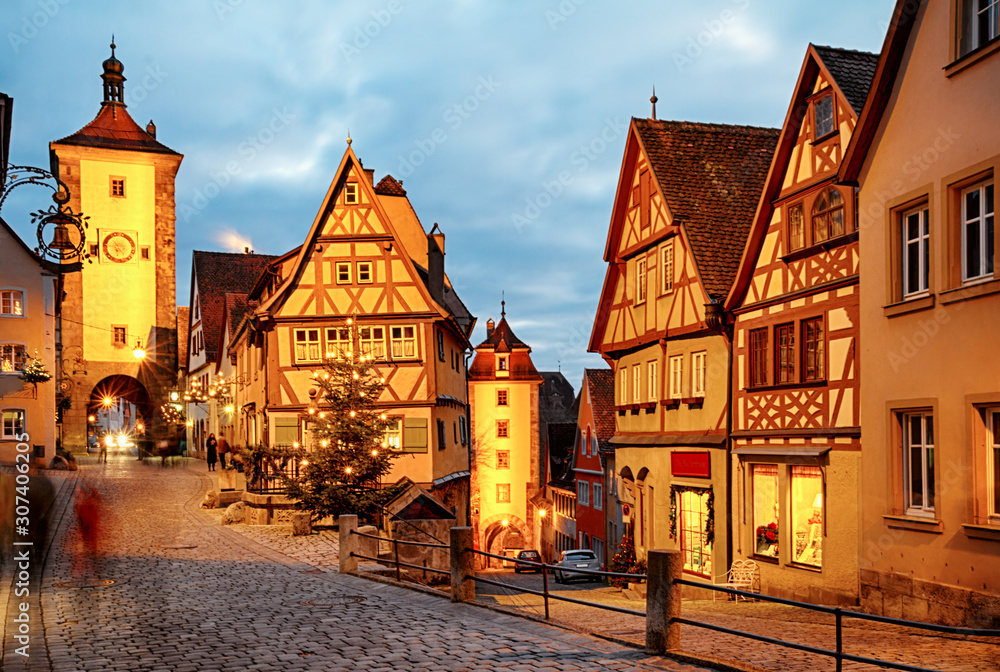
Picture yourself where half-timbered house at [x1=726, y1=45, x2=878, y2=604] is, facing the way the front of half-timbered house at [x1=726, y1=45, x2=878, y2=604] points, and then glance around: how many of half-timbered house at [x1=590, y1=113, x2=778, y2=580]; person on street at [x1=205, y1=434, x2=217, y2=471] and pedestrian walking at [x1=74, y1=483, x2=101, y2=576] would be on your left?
0

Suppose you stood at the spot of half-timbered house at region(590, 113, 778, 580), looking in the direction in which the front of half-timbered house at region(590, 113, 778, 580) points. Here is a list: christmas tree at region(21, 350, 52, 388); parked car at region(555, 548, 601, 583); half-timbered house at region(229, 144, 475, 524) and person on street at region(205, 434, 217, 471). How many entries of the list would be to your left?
0

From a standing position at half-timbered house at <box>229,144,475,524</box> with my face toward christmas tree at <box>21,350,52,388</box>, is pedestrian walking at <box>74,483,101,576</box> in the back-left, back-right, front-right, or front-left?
front-left

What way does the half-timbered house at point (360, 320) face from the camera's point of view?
toward the camera

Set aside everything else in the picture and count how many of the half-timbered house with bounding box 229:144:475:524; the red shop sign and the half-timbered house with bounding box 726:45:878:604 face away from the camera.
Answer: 0

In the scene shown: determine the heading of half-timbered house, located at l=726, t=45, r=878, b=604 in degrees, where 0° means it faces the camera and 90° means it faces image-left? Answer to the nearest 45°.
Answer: approximately 45°

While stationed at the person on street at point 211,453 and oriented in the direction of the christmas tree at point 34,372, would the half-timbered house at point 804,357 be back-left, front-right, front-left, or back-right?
front-left

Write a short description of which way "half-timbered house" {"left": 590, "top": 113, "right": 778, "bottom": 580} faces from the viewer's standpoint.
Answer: facing the viewer and to the left of the viewer

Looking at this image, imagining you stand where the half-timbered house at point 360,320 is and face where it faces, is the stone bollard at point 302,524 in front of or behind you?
in front

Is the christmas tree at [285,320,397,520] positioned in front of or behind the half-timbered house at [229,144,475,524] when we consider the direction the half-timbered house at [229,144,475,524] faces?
in front

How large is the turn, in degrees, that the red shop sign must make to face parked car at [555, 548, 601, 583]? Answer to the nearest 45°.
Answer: approximately 135° to its right

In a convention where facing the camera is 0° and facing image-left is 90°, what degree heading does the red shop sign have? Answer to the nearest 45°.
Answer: approximately 45°

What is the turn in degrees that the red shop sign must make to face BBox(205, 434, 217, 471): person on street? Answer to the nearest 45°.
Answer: approximately 90° to its right

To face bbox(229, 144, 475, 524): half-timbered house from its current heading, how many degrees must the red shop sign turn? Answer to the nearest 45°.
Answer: approximately 90° to its right

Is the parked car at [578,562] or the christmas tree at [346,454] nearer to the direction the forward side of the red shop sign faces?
the christmas tree

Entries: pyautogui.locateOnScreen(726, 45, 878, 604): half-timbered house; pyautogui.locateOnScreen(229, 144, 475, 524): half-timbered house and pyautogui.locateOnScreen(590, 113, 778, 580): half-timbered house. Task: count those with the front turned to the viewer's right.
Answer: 0
